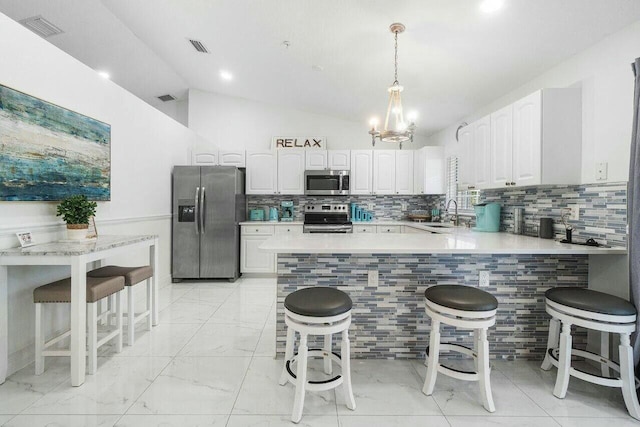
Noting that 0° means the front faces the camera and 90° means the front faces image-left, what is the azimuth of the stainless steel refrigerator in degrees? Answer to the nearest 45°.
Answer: approximately 0°

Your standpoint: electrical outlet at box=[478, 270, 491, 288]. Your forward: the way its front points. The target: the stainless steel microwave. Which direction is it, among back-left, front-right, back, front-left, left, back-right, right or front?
back-right

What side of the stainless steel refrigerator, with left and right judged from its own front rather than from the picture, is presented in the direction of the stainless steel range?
left

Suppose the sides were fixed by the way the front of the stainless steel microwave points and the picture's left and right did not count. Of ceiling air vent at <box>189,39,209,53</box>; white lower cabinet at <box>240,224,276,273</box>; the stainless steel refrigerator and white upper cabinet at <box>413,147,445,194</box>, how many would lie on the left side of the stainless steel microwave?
1

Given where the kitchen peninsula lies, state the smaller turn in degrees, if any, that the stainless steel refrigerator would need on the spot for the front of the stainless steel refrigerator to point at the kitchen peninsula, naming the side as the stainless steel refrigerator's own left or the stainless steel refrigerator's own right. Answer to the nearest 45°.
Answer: approximately 45° to the stainless steel refrigerator's own left

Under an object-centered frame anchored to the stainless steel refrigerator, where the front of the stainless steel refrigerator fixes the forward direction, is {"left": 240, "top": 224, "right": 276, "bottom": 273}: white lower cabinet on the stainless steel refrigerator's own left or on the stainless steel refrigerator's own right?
on the stainless steel refrigerator's own left

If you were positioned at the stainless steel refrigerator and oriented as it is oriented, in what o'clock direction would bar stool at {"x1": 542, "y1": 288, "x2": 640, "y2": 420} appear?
The bar stool is roughly at 11 o'clock from the stainless steel refrigerator.
